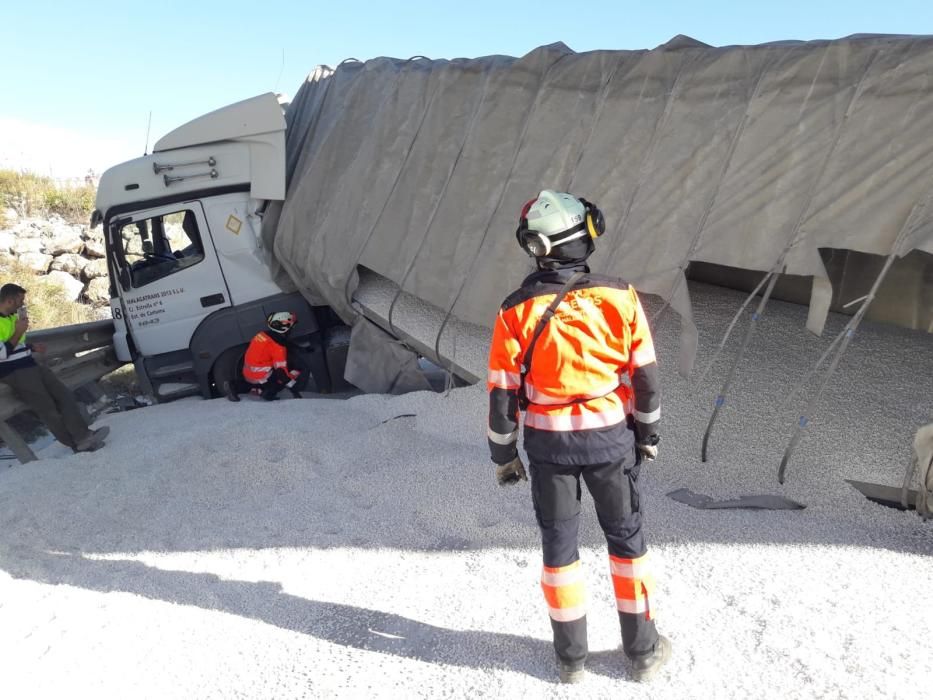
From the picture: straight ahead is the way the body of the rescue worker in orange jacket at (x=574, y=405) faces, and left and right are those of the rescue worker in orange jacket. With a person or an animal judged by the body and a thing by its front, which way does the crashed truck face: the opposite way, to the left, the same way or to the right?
to the left

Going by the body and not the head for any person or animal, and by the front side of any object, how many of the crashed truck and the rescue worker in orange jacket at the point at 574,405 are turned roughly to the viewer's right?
0

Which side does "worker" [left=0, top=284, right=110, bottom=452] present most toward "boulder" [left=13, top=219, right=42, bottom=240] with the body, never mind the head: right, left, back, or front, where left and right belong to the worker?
left

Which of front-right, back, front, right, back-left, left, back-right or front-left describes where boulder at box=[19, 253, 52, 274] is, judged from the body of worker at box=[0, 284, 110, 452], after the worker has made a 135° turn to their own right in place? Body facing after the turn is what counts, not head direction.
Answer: back-right

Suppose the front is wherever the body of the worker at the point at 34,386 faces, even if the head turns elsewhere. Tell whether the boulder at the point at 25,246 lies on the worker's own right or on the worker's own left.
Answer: on the worker's own left

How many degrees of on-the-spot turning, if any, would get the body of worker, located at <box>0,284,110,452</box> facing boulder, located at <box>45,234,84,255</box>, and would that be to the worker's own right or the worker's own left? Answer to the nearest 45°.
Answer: approximately 90° to the worker's own left

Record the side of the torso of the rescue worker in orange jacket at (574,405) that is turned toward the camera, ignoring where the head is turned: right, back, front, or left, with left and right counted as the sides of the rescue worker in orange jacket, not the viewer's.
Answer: back

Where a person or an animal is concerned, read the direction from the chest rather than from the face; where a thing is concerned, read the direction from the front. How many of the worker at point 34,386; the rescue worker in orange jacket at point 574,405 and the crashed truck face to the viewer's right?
1

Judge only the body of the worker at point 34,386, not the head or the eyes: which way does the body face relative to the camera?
to the viewer's right

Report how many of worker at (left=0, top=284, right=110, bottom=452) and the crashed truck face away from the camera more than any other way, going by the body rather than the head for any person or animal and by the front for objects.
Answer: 0

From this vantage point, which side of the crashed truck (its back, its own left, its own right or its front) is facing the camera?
left

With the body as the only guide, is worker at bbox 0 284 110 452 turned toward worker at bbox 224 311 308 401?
yes

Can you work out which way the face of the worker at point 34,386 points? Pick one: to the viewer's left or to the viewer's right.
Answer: to the viewer's right
